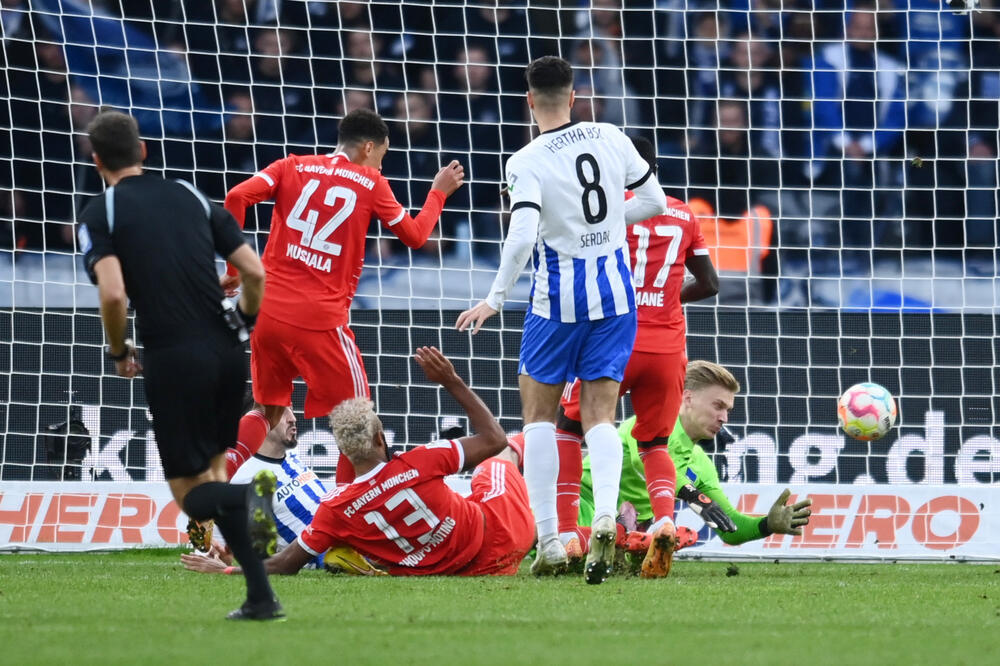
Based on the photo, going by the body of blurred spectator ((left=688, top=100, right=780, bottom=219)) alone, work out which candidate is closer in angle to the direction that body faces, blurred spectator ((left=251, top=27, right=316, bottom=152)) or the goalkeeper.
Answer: the goalkeeper

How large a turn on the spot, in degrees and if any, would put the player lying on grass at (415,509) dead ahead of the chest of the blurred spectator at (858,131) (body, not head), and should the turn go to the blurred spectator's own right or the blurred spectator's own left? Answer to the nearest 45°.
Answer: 0° — they already face them

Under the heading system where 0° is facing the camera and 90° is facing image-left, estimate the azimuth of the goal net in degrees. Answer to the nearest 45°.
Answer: approximately 0°

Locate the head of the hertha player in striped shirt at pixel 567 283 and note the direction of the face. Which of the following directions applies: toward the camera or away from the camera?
away from the camera

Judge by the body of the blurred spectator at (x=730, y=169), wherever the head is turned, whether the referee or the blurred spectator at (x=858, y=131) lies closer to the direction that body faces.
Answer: the referee

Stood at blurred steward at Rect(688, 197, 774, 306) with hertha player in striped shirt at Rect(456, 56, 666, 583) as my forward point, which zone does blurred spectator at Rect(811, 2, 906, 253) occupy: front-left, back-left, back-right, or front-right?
back-left
